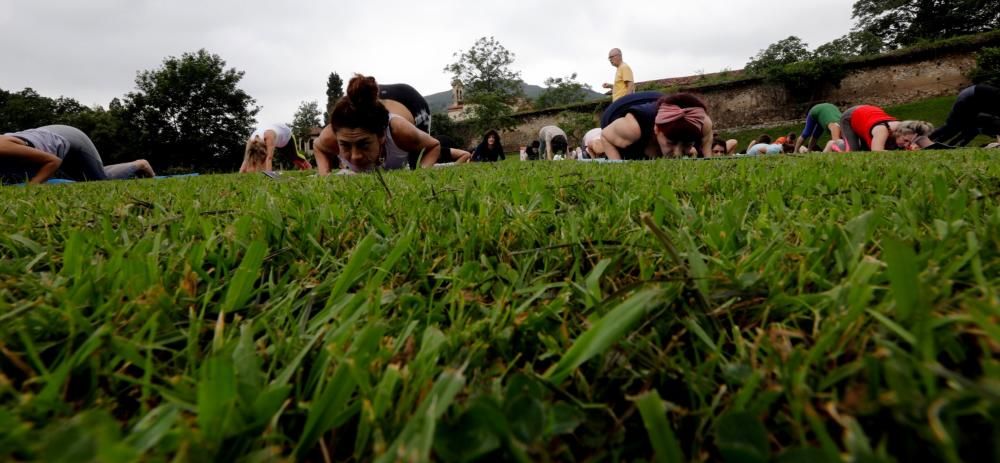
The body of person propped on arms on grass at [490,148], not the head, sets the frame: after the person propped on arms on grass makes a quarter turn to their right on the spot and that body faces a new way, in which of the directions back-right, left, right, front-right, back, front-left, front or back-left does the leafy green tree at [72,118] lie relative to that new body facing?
front-right

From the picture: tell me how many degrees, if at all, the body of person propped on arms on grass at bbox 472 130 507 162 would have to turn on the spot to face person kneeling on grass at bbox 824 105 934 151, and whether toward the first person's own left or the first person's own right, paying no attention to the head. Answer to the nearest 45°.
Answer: approximately 45° to the first person's own left

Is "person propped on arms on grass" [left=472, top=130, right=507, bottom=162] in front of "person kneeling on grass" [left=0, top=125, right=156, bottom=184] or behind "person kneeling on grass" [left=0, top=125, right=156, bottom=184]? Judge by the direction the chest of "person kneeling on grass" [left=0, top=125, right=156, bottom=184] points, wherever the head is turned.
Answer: behind

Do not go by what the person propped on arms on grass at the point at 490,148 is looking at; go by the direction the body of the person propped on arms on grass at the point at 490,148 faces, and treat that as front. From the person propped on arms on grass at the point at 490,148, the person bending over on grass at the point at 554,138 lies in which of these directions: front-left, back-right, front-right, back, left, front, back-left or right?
back-left

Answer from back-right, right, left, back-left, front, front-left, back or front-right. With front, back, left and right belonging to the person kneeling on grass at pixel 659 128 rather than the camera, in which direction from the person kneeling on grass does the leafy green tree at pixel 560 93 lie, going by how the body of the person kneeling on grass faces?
back-left

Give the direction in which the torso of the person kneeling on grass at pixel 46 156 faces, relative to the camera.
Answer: to the viewer's left

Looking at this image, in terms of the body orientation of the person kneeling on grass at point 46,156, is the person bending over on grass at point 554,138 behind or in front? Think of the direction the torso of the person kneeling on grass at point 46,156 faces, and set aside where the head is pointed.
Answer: behind

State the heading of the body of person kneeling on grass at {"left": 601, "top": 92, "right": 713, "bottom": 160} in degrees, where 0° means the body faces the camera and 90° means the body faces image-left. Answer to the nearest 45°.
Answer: approximately 315°

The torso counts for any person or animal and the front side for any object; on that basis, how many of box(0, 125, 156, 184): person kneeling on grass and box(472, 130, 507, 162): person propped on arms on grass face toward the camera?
1
